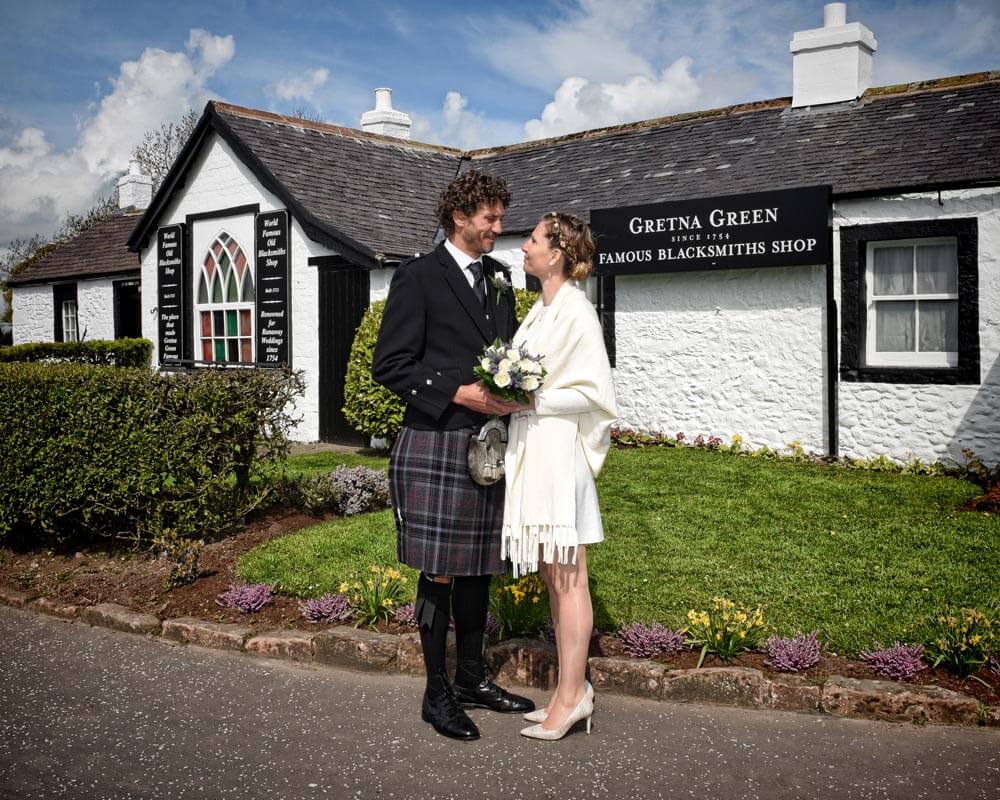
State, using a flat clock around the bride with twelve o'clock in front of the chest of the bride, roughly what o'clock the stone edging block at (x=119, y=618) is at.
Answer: The stone edging block is roughly at 1 o'clock from the bride.

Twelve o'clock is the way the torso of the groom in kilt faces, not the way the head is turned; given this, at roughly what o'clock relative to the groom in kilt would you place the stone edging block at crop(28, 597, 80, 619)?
The stone edging block is roughly at 6 o'clock from the groom in kilt.

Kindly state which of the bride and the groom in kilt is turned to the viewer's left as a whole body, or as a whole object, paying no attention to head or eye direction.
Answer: the bride

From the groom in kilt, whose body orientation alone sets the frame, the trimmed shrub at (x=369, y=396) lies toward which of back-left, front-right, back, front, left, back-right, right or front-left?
back-left

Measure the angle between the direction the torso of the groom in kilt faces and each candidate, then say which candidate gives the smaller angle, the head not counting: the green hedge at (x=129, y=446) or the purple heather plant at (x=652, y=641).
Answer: the purple heather plant

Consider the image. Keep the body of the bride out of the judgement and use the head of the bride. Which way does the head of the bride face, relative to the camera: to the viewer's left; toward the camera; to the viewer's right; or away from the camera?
to the viewer's left

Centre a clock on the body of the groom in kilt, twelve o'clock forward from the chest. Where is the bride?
The bride is roughly at 11 o'clock from the groom in kilt.

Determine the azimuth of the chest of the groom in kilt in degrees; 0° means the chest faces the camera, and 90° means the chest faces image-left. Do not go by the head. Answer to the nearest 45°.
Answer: approximately 315°

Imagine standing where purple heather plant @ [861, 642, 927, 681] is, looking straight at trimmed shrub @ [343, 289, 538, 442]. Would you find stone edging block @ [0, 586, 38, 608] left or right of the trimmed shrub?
left

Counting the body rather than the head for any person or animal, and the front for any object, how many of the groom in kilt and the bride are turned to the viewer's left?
1

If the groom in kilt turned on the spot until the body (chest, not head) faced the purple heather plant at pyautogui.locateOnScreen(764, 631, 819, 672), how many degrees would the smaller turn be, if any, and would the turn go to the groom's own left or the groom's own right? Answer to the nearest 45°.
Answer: approximately 45° to the groom's own left

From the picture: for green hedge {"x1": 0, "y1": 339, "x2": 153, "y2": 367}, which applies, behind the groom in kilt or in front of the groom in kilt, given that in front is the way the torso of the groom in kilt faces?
behind

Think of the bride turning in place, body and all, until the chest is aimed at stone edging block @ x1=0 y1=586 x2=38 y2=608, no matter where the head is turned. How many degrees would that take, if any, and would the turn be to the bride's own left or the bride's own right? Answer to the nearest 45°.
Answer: approximately 45° to the bride's own right

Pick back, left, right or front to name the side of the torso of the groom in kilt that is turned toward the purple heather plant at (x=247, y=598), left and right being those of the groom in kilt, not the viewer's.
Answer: back

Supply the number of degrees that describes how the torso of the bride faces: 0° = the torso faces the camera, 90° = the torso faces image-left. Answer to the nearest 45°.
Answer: approximately 90°

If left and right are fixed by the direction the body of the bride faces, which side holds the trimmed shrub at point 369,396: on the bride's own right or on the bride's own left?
on the bride's own right

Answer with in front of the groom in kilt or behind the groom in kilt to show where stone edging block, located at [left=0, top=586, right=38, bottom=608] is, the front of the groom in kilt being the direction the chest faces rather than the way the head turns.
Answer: behind
